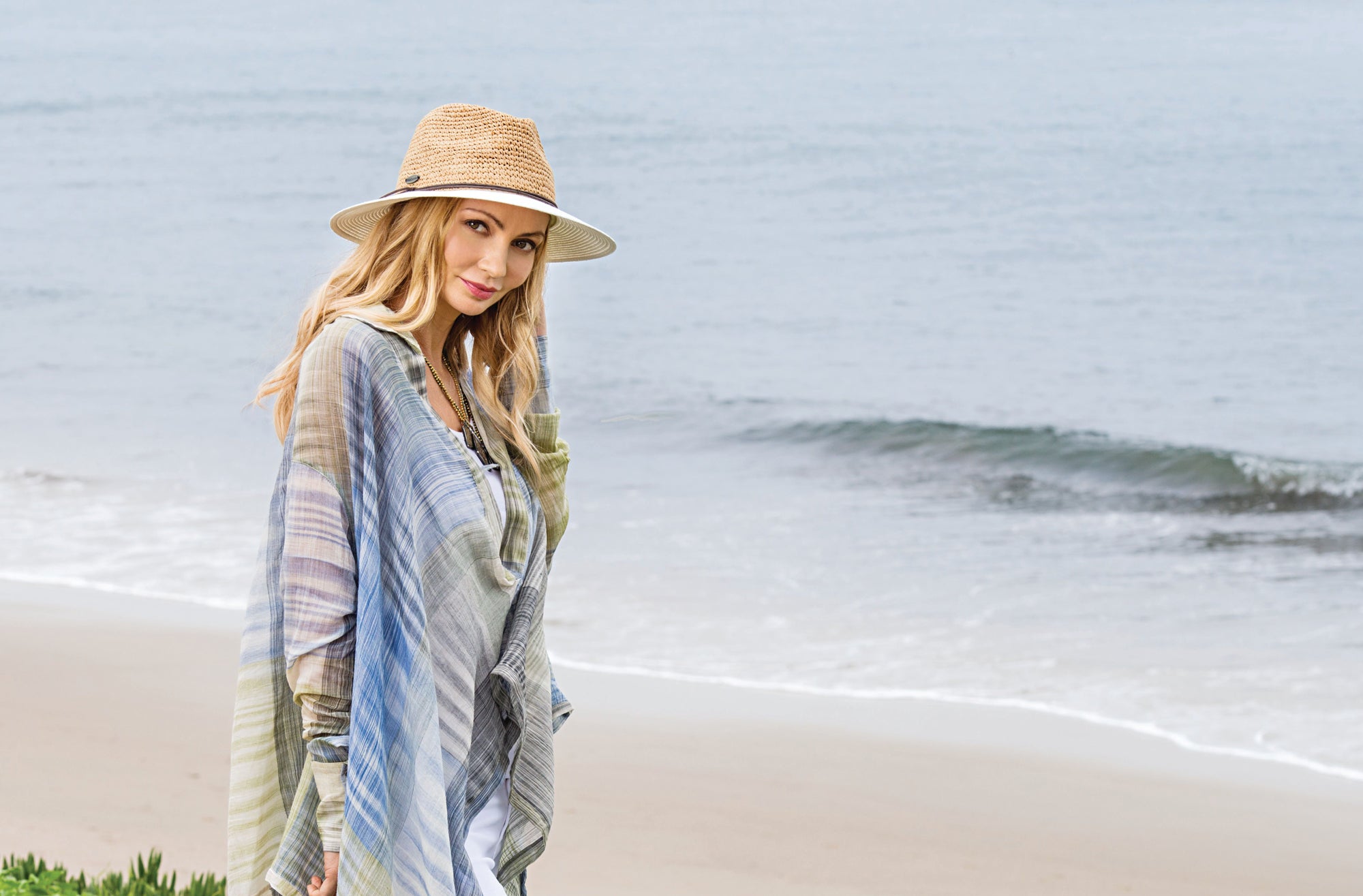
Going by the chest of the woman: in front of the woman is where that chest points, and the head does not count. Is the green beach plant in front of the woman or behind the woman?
behind

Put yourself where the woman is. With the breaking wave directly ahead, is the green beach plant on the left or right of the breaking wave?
left

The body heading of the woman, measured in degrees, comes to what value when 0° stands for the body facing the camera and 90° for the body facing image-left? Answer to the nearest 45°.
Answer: approximately 315°

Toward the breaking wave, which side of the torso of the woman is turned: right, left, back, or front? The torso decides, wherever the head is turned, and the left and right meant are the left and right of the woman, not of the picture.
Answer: left
